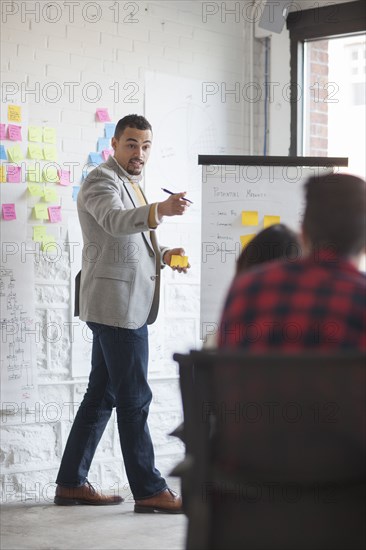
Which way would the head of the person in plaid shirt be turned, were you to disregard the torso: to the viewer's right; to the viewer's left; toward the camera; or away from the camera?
away from the camera

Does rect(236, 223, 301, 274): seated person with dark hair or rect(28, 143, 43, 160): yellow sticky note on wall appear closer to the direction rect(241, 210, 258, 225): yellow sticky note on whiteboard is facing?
the seated person with dark hair

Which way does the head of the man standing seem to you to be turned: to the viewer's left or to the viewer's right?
to the viewer's right

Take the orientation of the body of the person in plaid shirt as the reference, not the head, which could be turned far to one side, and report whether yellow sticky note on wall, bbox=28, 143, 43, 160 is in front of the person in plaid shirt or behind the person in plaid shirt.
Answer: in front

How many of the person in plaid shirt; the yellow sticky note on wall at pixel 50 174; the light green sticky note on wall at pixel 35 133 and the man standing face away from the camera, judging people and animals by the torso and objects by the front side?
1

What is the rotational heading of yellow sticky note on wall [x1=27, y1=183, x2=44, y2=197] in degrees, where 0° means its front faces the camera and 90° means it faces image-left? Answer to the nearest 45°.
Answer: approximately 0°

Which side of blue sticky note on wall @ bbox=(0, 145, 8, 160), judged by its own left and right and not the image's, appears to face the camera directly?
front

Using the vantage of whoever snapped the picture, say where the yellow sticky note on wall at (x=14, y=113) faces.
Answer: facing the viewer

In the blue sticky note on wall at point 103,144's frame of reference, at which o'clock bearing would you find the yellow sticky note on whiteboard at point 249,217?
The yellow sticky note on whiteboard is roughly at 10 o'clock from the blue sticky note on wall.

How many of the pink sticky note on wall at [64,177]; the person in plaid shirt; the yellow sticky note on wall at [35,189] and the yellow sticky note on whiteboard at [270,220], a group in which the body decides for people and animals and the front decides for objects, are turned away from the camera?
1

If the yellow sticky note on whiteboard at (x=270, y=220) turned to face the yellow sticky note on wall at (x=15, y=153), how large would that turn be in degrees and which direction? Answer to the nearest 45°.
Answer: approximately 90° to its right

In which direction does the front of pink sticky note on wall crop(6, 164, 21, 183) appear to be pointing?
toward the camera
